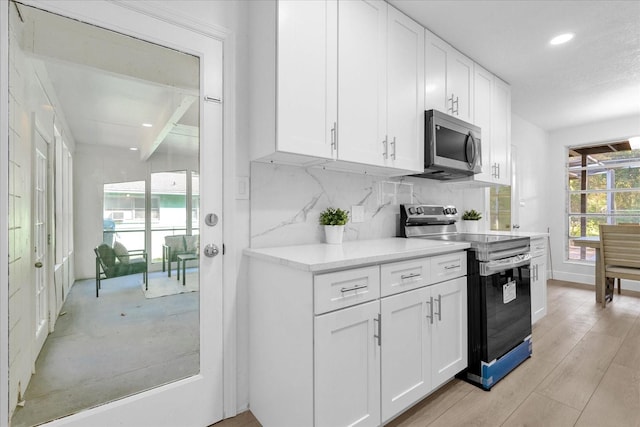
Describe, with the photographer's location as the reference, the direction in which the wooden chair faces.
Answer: facing away from the viewer

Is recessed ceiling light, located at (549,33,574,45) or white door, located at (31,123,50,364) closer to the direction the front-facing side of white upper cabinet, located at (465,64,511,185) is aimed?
the recessed ceiling light

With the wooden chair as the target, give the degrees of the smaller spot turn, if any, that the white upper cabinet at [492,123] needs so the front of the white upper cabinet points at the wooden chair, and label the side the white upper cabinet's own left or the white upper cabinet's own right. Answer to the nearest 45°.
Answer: approximately 90° to the white upper cabinet's own left

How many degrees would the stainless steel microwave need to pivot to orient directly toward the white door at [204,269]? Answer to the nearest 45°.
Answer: approximately 90° to its right

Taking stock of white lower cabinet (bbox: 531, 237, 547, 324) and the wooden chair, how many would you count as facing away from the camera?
1

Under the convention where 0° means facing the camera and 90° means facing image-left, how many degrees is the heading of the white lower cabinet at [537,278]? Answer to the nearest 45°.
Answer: approximately 270°

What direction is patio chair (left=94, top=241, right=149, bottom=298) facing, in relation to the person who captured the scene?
facing to the right of the viewer

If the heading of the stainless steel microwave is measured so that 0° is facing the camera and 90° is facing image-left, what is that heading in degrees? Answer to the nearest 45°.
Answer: approximately 315°

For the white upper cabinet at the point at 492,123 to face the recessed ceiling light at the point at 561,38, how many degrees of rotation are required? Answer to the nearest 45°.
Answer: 0° — it already faces it

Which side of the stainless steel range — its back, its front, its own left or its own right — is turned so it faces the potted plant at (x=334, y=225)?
right
